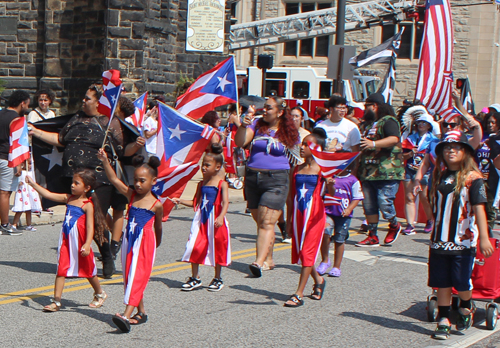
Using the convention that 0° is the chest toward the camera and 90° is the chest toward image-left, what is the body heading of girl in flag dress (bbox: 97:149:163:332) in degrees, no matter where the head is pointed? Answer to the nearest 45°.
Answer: approximately 45°

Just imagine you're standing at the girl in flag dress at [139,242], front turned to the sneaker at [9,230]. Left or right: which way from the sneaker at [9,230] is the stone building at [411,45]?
right

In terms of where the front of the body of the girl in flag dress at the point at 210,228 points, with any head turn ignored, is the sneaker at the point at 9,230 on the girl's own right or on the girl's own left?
on the girl's own right

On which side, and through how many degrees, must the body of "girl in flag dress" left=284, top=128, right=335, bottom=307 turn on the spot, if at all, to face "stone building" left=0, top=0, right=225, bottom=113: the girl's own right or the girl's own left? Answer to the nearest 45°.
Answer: approximately 90° to the girl's own right
